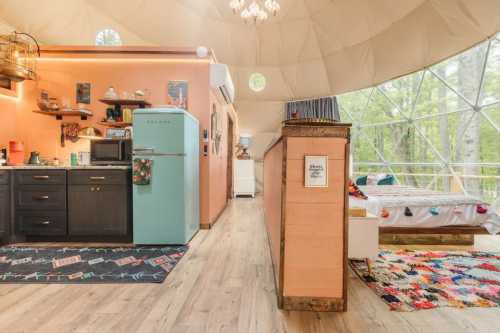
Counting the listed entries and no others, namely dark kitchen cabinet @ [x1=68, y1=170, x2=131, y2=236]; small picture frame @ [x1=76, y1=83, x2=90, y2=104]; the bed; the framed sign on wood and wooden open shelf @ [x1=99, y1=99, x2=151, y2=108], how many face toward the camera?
4

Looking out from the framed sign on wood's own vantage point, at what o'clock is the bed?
The bed is roughly at 7 o'clock from the framed sign on wood.

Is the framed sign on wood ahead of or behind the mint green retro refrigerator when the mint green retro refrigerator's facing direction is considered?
ahead

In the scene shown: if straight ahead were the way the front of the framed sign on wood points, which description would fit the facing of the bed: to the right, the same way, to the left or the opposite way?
to the left

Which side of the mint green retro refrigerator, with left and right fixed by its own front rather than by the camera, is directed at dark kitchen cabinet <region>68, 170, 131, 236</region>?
right

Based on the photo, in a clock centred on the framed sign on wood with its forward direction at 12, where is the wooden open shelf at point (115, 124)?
The wooden open shelf is roughly at 4 o'clock from the framed sign on wood.

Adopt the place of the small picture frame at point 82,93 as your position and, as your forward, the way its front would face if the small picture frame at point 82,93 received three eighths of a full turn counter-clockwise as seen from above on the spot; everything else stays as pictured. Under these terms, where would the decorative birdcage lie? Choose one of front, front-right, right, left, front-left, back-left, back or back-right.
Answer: back-left

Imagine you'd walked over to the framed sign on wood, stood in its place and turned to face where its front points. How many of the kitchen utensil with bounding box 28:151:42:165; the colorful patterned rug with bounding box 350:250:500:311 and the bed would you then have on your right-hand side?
1

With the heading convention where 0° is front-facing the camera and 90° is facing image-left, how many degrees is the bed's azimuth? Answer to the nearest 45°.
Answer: approximately 270°
